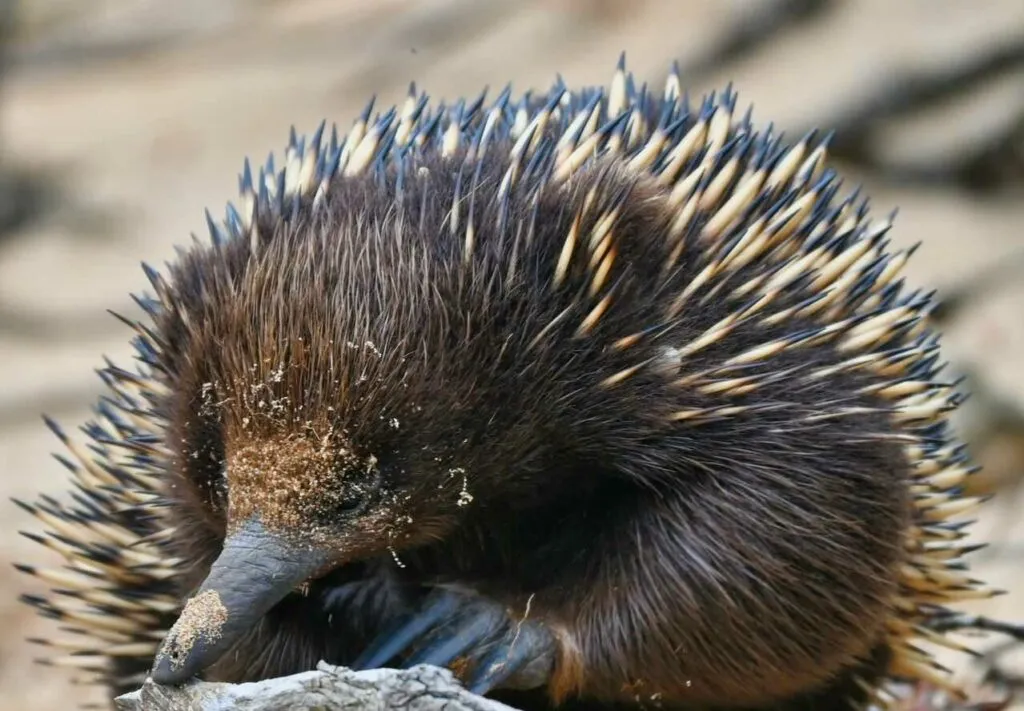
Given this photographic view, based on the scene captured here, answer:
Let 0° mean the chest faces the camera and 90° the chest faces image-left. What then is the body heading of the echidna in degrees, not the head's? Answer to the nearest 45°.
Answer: approximately 45°
